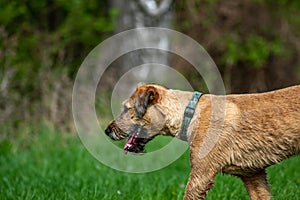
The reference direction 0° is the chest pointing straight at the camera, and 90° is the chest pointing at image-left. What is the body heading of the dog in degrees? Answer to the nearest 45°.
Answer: approximately 90°
